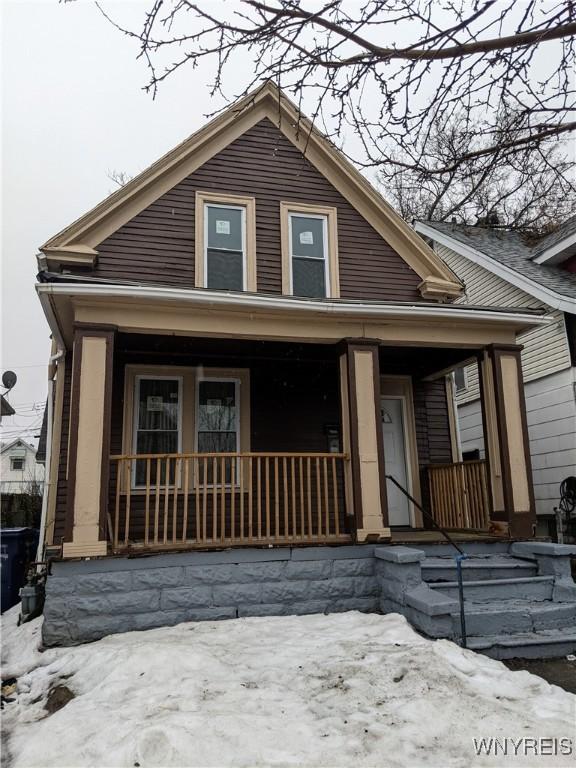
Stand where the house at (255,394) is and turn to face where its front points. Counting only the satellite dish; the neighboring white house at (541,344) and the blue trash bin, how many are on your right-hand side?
2

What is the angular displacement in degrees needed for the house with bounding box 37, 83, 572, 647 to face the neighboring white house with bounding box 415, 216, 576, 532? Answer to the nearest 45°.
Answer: approximately 135° to its left

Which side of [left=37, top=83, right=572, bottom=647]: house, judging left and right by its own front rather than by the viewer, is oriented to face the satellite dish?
right

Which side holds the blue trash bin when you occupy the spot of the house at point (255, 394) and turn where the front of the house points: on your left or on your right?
on your right

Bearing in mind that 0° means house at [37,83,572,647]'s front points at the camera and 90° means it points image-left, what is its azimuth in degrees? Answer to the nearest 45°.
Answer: approximately 0°

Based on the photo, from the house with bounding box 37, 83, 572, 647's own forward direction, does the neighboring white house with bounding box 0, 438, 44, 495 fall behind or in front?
behind
